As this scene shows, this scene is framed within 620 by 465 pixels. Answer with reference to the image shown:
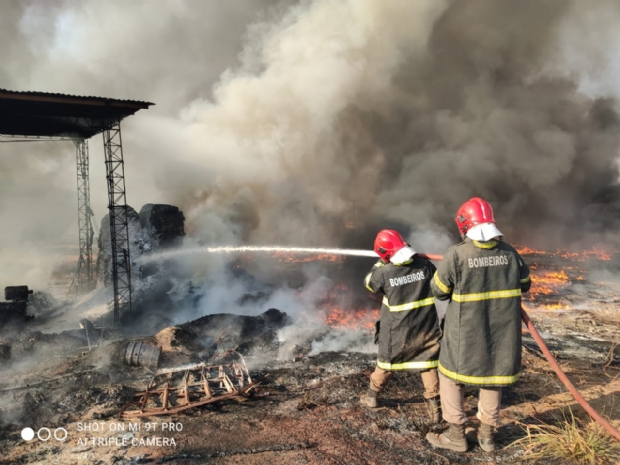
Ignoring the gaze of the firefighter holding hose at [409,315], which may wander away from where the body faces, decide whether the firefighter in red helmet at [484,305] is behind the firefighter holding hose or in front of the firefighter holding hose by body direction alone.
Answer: behind

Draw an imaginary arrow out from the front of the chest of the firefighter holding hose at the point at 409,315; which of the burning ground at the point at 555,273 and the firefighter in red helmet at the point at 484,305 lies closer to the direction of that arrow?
the burning ground

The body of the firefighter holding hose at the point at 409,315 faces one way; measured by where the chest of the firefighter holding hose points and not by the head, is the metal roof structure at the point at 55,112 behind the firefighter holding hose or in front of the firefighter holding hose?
in front

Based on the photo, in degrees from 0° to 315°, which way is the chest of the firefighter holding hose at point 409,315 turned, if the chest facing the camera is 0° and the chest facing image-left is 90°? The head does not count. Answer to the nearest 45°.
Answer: approximately 135°

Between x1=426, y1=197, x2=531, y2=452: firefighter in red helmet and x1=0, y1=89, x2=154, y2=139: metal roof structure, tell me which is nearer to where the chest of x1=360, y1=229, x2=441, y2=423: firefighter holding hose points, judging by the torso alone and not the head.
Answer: the metal roof structure

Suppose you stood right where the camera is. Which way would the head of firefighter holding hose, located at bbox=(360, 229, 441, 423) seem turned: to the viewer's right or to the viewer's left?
to the viewer's left

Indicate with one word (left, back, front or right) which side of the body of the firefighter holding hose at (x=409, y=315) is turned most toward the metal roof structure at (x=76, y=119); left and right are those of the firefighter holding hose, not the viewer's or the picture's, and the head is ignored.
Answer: front
